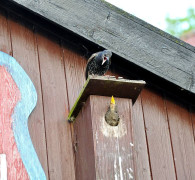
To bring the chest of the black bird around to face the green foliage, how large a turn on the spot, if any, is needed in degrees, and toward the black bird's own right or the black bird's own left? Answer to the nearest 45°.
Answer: approximately 135° to the black bird's own left
